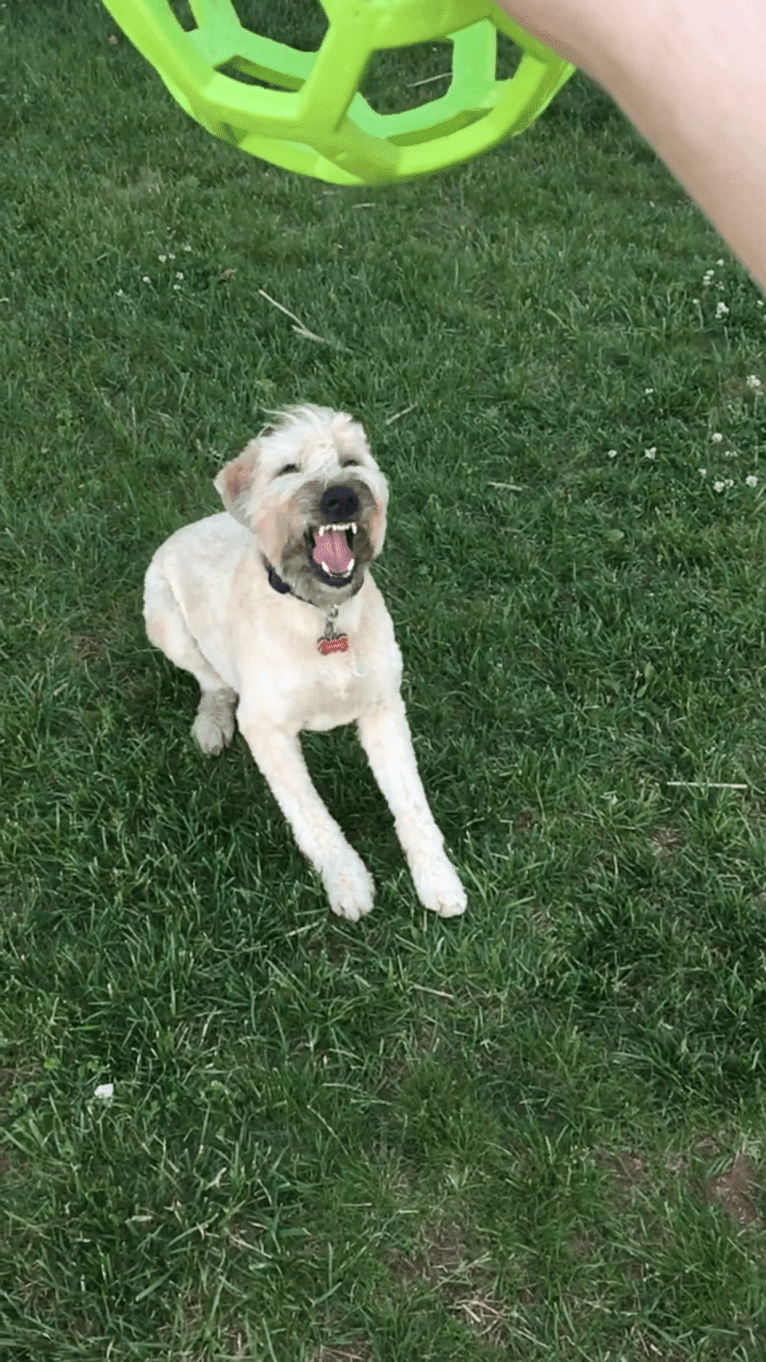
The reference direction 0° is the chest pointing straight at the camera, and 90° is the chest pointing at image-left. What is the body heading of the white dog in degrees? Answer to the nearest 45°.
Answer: approximately 315°
